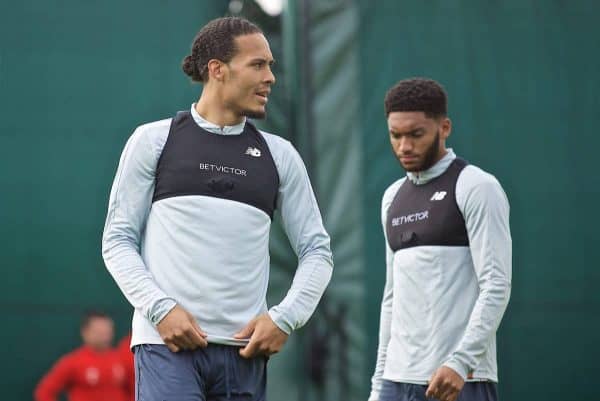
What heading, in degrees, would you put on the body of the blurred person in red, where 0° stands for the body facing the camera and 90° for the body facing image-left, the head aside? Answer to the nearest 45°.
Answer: approximately 315°
